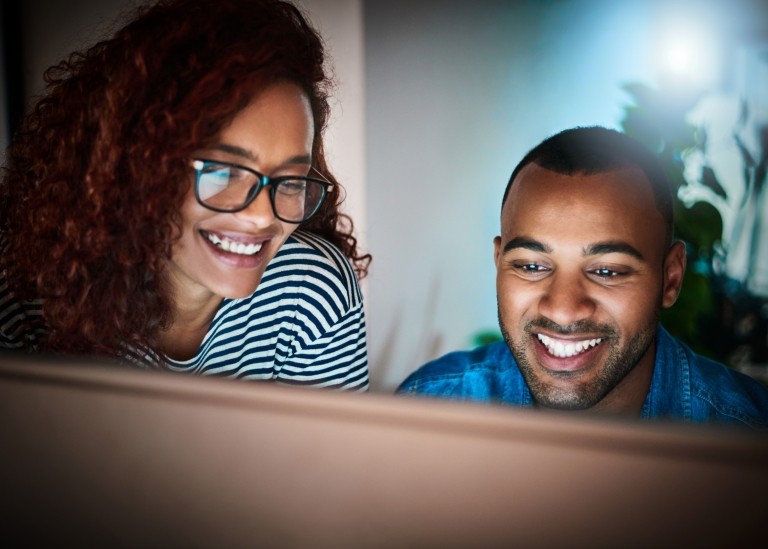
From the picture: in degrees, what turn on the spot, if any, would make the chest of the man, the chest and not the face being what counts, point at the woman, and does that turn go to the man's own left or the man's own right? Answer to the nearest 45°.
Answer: approximately 45° to the man's own right

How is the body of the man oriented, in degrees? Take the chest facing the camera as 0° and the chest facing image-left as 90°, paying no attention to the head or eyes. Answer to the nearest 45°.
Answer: approximately 0°

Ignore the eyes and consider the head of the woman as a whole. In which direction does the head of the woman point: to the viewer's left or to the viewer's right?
to the viewer's right
